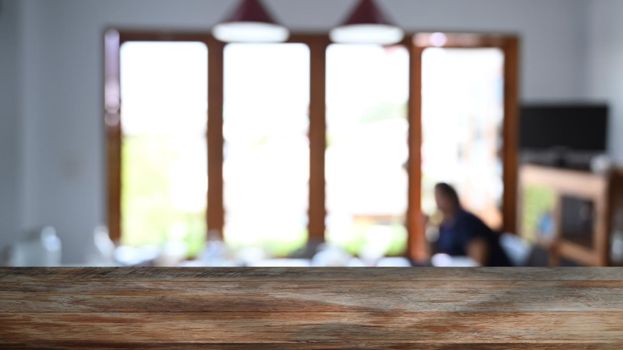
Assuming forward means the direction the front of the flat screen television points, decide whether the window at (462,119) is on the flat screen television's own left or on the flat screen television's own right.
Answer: on the flat screen television's own right

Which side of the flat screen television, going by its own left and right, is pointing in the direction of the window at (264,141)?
right

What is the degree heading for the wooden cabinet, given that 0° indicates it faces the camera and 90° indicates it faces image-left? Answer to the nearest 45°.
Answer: approximately 45°

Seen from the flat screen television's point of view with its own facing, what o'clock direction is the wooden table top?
The wooden table top is roughly at 12 o'clock from the flat screen television.

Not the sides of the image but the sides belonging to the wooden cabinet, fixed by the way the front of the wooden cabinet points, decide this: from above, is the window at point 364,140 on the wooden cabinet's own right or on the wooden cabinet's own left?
on the wooden cabinet's own right

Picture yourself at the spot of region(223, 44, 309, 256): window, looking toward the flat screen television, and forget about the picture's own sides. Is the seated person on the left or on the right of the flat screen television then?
right

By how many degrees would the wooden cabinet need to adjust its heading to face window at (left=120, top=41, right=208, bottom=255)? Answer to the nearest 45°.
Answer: approximately 45° to its right

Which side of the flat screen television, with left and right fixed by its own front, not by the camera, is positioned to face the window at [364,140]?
right

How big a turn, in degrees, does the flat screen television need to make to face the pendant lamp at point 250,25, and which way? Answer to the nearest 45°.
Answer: approximately 45° to its right
